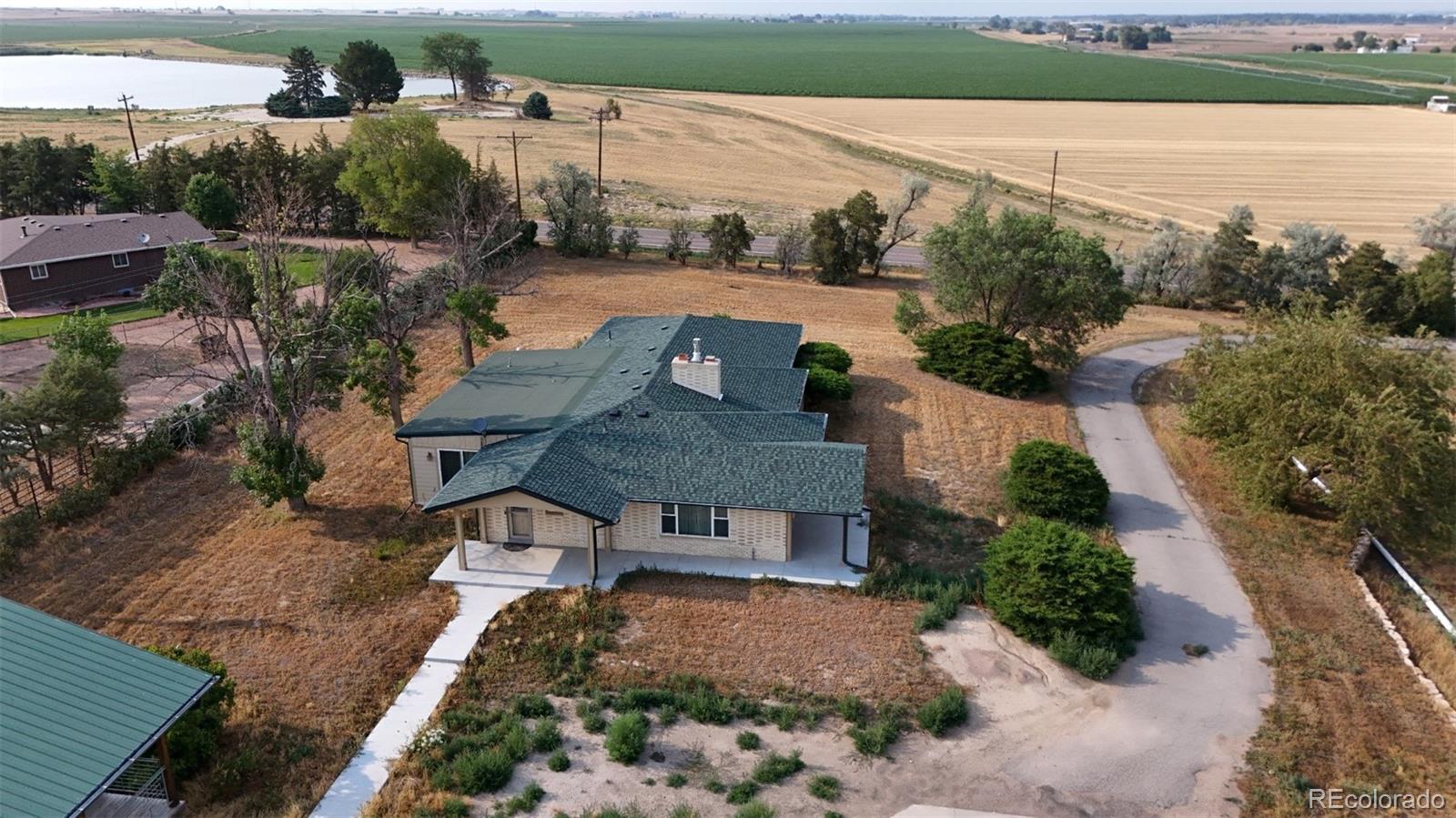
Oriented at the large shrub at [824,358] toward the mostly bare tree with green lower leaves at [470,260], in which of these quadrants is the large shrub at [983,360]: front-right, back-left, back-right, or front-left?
back-right

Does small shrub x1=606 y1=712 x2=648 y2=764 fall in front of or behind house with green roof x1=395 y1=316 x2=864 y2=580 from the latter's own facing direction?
in front

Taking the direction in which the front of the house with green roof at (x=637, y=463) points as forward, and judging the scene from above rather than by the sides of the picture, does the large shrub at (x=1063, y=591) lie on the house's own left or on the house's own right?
on the house's own left

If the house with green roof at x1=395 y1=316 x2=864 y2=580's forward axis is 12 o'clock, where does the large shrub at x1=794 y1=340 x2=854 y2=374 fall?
The large shrub is roughly at 7 o'clock from the house with green roof.

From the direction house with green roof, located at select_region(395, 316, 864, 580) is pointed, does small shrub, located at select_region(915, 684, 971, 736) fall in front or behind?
in front

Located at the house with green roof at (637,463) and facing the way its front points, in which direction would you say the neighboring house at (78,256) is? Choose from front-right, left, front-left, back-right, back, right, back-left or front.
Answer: back-right

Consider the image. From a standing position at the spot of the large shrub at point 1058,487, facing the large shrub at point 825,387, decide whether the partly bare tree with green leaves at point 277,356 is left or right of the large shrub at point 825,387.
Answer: left

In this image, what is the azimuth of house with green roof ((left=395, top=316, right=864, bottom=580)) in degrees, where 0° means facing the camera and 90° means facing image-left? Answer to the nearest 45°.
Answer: approximately 0°

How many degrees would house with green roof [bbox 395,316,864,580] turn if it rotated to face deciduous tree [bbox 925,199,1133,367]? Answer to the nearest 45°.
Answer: approximately 135° to its left

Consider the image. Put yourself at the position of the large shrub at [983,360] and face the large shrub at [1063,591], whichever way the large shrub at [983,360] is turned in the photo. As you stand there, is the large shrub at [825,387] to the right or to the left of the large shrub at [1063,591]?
right

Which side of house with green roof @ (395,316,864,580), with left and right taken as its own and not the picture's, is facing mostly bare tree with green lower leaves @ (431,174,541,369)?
back

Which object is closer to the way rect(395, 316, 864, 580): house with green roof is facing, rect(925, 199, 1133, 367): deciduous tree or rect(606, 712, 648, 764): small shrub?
the small shrub
